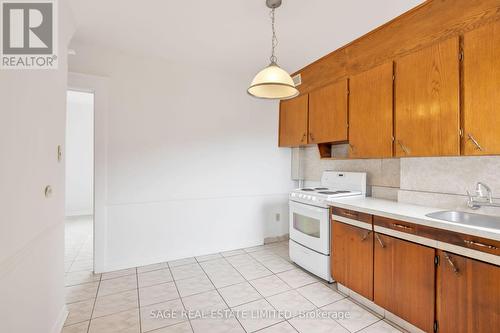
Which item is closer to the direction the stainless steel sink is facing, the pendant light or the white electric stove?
the pendant light

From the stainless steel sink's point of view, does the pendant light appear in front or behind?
in front

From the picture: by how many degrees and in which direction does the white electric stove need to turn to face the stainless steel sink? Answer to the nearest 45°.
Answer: approximately 90° to its left

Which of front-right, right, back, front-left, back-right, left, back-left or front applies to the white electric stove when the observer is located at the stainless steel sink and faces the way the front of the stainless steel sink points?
front-right

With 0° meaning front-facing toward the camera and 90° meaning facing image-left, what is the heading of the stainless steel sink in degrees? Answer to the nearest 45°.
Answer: approximately 45°

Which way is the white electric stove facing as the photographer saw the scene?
facing the viewer and to the left of the viewer

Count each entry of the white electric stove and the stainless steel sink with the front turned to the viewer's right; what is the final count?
0
